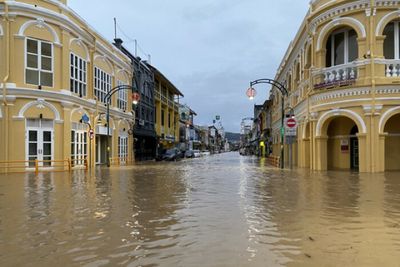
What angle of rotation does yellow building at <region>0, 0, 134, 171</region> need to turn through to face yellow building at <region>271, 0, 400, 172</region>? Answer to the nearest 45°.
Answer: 0° — it already faces it

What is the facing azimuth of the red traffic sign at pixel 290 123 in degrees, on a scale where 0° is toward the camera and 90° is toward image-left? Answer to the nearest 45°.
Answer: approximately 0°

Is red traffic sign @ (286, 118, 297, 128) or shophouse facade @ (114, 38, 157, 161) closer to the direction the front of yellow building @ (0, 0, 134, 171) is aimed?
the red traffic sign

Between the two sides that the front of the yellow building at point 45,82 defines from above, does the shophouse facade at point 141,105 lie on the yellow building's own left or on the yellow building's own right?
on the yellow building's own left

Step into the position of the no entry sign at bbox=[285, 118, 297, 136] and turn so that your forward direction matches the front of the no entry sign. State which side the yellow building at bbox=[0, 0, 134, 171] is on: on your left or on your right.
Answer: on your right
